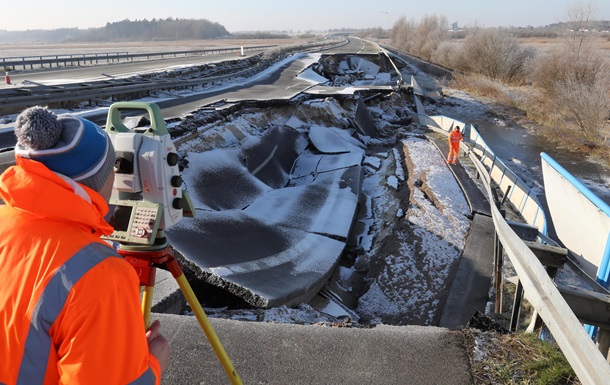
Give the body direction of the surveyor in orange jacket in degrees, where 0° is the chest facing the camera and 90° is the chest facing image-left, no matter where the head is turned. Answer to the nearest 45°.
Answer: approximately 225°

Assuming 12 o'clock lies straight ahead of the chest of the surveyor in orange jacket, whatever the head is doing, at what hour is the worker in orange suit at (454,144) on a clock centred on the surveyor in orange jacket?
The worker in orange suit is roughly at 12 o'clock from the surveyor in orange jacket.

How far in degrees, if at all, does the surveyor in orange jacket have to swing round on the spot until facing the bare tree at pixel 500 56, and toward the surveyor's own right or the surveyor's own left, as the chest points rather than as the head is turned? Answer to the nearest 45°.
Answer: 0° — they already face it
